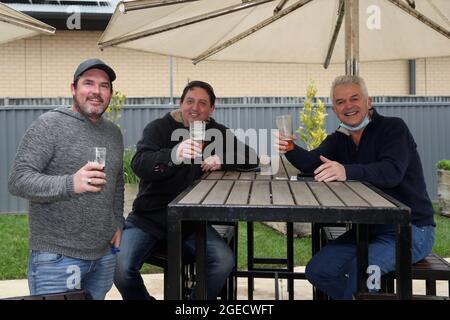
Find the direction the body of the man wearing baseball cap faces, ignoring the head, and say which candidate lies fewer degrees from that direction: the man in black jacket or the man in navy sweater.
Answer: the man in navy sweater

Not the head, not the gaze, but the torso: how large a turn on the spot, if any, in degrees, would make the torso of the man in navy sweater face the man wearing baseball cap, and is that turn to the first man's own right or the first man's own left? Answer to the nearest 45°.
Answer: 0° — they already face them

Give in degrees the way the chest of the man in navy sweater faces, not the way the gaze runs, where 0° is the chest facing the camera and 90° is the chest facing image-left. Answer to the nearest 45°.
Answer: approximately 45°

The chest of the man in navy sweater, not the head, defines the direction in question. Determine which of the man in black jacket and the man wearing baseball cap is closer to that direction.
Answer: the man wearing baseball cap

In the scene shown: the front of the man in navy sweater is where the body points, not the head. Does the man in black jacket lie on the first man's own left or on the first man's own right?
on the first man's own right
